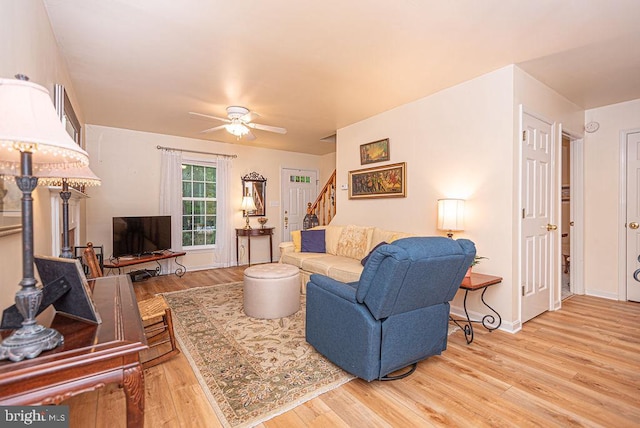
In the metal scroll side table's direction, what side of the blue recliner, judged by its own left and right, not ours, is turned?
right

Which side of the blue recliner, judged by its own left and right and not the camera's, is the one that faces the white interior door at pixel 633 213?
right

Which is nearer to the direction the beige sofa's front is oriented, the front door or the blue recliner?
the blue recliner

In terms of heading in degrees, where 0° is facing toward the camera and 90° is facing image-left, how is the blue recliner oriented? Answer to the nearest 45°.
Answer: approximately 135°

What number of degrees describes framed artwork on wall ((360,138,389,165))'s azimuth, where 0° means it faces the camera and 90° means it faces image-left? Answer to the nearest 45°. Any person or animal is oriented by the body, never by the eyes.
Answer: approximately 45°

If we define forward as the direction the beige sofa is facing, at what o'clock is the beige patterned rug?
The beige patterned rug is roughly at 11 o'clock from the beige sofa.

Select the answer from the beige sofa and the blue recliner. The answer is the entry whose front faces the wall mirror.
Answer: the blue recliner

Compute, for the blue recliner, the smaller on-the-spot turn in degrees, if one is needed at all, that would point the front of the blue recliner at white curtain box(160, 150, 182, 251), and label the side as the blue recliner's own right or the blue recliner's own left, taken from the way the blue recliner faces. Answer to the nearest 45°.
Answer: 0° — it already faces it

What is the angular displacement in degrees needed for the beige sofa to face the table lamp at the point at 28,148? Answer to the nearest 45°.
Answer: approximately 45° to its left

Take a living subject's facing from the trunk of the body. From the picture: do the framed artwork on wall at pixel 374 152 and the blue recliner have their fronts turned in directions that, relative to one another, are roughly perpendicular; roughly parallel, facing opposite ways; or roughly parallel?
roughly perpendicular
